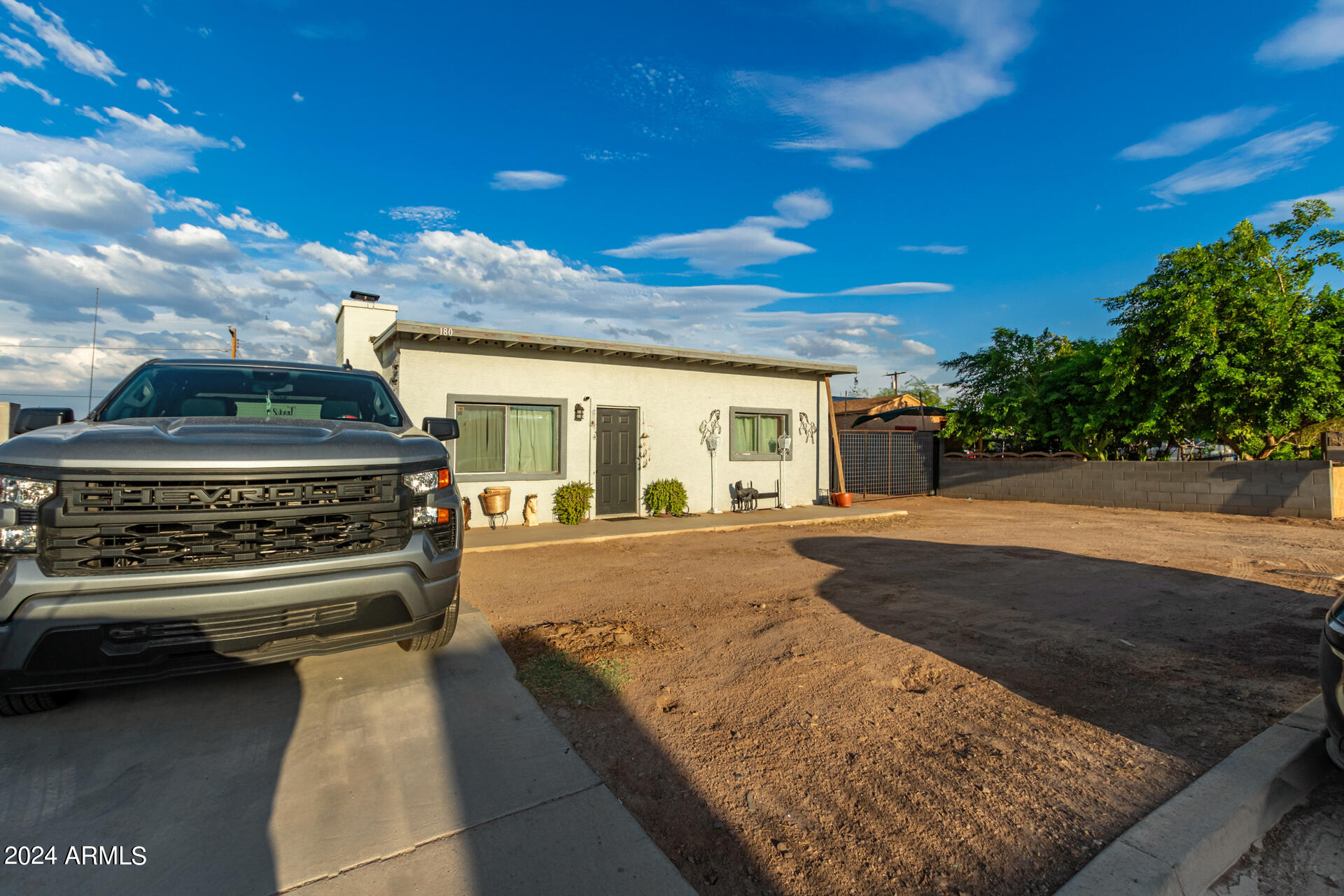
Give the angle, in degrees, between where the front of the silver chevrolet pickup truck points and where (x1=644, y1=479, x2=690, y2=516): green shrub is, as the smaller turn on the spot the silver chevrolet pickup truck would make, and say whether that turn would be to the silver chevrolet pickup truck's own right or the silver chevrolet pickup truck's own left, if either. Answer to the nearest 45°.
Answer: approximately 135° to the silver chevrolet pickup truck's own left

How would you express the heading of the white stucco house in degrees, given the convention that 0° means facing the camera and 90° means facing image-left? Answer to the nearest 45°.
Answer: approximately 315°

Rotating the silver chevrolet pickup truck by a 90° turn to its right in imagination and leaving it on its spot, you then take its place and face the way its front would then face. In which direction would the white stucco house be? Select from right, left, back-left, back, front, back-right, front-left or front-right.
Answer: back-right

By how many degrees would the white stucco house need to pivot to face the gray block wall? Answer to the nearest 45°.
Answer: approximately 45° to its left

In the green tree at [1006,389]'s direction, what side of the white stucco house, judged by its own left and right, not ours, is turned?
left

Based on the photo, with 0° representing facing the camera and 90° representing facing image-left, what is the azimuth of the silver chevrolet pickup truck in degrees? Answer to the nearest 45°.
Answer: approximately 0°

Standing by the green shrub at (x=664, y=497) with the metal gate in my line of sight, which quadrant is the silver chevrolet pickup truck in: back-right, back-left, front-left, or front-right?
back-right

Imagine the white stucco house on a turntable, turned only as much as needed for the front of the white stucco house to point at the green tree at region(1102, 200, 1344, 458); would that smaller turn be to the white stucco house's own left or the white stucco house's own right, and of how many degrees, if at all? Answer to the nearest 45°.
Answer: approximately 45° to the white stucco house's own left
